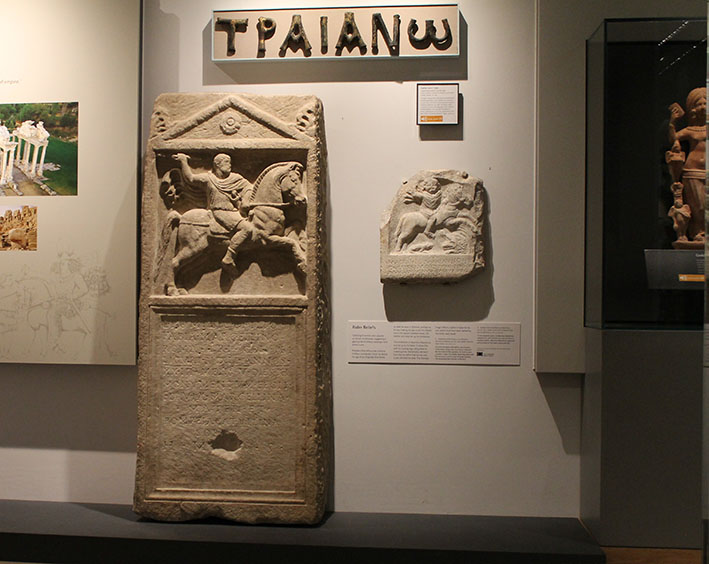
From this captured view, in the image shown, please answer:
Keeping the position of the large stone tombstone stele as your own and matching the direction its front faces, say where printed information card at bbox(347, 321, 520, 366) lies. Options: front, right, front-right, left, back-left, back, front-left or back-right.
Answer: left

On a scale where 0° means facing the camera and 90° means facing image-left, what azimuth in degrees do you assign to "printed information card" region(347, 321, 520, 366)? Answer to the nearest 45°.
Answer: approximately 0°

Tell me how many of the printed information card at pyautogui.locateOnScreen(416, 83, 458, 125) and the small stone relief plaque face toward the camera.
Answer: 2

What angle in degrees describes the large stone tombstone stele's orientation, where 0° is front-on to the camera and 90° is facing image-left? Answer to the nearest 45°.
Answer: approximately 0°

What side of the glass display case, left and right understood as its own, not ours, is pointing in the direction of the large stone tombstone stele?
right

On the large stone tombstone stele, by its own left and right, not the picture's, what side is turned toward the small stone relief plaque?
left

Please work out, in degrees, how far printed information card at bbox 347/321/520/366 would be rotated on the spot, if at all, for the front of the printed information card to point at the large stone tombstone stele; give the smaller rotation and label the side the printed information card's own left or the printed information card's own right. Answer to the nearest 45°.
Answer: approximately 90° to the printed information card's own right
